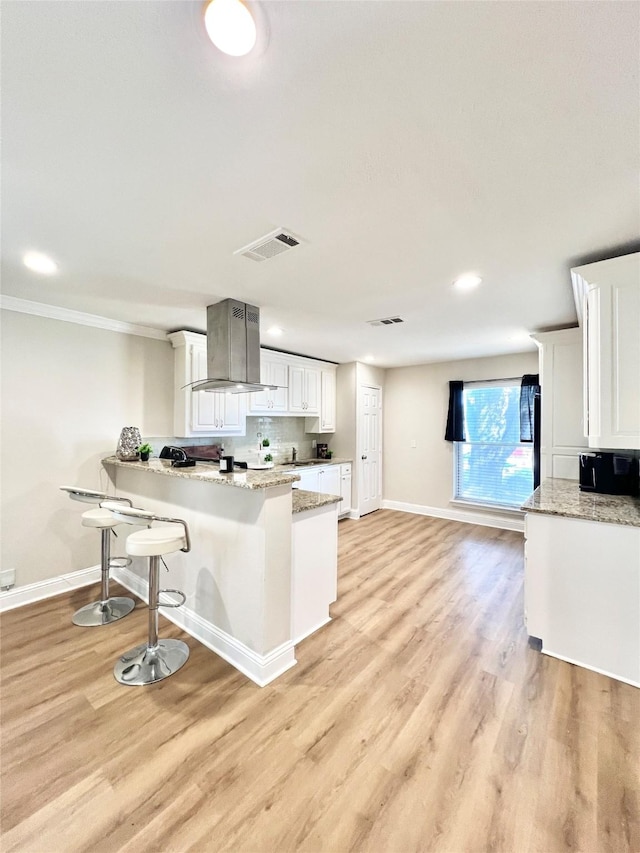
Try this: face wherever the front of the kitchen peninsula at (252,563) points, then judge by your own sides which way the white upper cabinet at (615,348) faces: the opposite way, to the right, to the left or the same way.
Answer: to the right

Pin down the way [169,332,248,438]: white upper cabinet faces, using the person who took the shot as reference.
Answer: facing the viewer and to the right of the viewer

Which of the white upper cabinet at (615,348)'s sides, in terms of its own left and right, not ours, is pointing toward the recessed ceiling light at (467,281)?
front

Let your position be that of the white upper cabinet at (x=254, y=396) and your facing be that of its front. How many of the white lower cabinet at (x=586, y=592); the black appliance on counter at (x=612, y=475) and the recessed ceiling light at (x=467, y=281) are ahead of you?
3

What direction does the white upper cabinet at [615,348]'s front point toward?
to the viewer's left

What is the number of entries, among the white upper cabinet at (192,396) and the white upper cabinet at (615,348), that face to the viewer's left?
1

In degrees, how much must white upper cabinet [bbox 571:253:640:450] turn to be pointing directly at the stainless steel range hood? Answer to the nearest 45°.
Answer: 0° — it already faces it

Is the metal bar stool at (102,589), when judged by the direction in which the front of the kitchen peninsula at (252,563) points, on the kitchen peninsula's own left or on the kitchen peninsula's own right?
on the kitchen peninsula's own right

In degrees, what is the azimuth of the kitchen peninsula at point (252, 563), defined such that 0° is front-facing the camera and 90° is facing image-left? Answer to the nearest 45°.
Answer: approximately 45°

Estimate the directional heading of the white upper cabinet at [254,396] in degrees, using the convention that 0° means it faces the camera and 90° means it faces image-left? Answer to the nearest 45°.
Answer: approximately 315°

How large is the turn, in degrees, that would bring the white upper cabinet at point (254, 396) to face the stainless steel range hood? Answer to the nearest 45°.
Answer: approximately 45° to its right

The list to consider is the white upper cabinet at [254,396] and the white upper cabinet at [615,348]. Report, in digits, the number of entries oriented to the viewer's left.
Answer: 1
